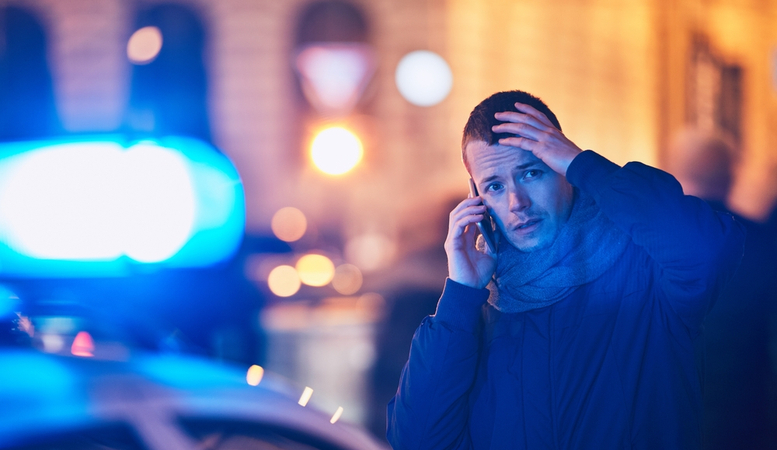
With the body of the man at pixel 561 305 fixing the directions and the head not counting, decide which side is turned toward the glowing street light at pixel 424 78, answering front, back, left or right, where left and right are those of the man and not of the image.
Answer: back

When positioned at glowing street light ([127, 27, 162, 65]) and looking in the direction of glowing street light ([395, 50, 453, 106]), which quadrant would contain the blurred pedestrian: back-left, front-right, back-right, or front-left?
front-right

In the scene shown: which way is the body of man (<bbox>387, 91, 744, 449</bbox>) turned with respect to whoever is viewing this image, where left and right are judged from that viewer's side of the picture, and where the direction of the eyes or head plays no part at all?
facing the viewer

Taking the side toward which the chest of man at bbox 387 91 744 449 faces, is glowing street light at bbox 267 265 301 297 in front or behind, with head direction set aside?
behind

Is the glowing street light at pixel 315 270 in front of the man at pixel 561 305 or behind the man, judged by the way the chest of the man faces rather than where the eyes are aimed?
behind

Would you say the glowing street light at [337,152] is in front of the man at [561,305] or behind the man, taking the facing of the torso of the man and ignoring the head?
behind
